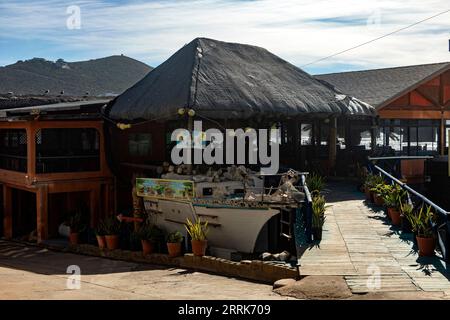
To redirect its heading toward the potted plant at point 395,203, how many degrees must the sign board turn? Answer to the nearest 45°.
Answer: approximately 45° to its left

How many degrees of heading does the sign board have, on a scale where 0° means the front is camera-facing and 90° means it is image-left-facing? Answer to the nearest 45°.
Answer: approximately 0°

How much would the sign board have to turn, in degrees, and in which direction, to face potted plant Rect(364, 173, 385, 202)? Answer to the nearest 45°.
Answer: approximately 90° to its left

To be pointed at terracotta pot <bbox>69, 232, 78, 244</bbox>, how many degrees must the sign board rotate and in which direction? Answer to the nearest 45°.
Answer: approximately 135° to its right

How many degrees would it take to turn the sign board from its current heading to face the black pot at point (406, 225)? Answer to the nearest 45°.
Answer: approximately 45° to its left

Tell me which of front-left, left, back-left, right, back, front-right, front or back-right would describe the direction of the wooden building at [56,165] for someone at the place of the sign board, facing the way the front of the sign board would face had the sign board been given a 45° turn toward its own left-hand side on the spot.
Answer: back

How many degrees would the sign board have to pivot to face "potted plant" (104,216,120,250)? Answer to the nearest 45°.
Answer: approximately 90° to its right

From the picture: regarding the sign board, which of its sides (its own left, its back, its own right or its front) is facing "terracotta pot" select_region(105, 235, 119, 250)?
right

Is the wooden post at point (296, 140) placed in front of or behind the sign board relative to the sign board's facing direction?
behind
